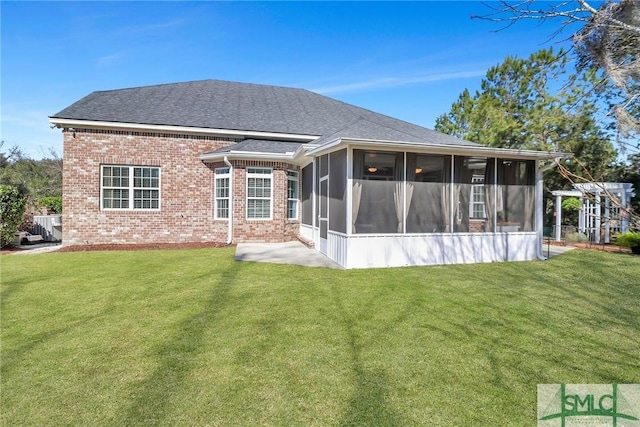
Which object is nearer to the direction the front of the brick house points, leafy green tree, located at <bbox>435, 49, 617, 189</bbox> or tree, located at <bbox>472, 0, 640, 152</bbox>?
the leafy green tree

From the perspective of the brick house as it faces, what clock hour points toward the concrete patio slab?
The concrete patio slab is roughly at 6 o'clock from the brick house.

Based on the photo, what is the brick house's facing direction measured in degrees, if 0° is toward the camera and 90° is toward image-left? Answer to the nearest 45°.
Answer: approximately 180°

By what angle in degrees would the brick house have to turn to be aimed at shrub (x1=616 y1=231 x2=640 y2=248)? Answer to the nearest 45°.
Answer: approximately 90° to its right

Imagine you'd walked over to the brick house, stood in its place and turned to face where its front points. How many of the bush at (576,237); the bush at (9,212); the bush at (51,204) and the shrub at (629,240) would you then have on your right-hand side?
2

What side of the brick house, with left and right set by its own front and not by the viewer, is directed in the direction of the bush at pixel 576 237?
right

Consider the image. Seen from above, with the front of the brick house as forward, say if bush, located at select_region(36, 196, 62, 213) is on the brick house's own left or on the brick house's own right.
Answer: on the brick house's own left

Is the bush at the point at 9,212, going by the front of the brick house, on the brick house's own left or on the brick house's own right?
on the brick house's own left

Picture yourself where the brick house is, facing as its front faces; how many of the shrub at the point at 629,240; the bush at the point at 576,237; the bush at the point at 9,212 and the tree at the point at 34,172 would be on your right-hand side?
2

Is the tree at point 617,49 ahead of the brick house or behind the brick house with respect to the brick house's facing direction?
behind

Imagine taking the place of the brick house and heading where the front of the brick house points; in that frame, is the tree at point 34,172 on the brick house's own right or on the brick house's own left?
on the brick house's own left

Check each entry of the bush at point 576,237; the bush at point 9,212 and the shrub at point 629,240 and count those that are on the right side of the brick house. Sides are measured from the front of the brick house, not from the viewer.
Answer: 2

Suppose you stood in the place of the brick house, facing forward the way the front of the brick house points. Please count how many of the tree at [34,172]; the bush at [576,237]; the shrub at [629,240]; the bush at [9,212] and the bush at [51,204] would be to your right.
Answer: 2

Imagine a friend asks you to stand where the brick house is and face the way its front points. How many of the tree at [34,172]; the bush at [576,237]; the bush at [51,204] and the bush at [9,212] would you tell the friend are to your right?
1
